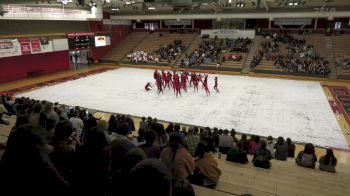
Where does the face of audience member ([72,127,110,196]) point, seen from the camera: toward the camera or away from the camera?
away from the camera

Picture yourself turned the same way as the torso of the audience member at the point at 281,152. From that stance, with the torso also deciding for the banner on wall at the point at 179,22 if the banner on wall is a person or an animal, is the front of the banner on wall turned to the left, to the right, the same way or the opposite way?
the opposite way

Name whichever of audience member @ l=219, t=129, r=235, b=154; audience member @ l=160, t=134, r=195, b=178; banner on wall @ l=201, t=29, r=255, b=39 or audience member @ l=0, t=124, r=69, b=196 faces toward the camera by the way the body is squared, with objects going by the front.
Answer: the banner on wall

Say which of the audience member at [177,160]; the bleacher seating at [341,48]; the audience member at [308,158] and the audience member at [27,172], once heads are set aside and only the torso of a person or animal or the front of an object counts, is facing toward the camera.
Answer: the bleacher seating

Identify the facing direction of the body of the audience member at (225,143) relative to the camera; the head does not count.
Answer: away from the camera

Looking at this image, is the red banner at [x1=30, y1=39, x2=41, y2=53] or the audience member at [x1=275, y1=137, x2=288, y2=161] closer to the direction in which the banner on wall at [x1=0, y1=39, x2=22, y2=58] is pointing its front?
the audience member

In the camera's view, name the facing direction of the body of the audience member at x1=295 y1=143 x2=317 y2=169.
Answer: away from the camera

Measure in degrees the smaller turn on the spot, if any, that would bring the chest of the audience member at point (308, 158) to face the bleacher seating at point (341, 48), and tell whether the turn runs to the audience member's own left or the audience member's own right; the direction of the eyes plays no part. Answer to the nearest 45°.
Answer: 0° — they already face it

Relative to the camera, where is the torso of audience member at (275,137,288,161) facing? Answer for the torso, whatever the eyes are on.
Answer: away from the camera

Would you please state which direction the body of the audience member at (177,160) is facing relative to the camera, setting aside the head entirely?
away from the camera

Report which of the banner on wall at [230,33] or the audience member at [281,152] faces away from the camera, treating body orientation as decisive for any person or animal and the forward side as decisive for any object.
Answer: the audience member

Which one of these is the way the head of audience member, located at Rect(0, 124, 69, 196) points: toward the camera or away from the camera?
away from the camera

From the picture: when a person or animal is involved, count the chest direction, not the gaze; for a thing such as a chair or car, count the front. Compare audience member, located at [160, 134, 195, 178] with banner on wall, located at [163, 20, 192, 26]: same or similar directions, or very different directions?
very different directions

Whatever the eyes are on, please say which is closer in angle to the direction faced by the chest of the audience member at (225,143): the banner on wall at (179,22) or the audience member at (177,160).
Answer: the banner on wall

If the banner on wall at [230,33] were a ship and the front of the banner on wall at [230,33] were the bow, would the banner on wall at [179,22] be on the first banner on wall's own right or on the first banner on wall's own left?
on the first banner on wall's own right

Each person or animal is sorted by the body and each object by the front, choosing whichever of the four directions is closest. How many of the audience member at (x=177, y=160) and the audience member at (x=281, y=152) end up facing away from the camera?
2
